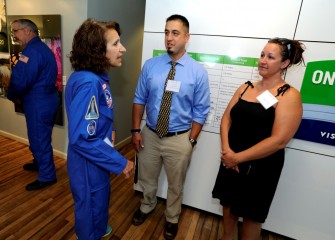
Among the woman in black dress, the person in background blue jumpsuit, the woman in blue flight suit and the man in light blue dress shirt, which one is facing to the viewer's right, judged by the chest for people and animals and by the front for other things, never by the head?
the woman in blue flight suit

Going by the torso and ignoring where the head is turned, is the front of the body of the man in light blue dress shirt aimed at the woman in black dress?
no

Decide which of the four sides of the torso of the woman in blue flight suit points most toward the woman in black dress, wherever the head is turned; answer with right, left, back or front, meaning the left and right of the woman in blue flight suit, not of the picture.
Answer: front

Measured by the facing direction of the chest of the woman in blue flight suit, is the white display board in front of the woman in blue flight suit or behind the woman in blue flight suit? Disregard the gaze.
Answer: in front

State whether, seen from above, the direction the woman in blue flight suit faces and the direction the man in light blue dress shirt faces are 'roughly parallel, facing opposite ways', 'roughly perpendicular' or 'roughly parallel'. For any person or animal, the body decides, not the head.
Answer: roughly perpendicular

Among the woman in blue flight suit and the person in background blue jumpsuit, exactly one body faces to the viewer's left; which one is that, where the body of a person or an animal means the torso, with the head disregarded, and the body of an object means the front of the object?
the person in background blue jumpsuit

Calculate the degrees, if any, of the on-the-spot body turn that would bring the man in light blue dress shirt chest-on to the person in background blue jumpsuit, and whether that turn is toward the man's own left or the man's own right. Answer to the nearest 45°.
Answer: approximately 90° to the man's own right

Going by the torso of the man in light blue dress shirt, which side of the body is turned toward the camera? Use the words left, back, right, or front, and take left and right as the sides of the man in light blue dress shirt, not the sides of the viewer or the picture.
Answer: front

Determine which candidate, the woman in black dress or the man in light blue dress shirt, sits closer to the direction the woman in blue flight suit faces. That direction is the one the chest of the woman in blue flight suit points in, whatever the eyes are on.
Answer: the woman in black dress

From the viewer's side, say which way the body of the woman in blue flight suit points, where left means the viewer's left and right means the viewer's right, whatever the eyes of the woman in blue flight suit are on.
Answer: facing to the right of the viewer

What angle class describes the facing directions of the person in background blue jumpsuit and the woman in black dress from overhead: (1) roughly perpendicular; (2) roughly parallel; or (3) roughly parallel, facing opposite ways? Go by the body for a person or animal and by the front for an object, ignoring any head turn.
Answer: roughly parallel

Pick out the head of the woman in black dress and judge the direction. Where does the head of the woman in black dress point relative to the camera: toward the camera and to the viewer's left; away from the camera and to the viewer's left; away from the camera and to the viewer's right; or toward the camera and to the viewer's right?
toward the camera and to the viewer's left

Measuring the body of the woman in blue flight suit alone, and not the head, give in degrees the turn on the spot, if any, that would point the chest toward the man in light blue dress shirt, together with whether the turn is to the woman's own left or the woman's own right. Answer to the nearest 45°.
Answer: approximately 45° to the woman's own left

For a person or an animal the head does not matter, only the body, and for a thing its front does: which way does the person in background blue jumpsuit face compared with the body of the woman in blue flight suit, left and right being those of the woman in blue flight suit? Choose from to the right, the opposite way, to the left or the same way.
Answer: the opposite way

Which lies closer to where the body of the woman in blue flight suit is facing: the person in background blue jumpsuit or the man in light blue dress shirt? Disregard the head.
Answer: the man in light blue dress shirt

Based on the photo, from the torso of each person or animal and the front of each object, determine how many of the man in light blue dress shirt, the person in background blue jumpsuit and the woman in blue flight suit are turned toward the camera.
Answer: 1

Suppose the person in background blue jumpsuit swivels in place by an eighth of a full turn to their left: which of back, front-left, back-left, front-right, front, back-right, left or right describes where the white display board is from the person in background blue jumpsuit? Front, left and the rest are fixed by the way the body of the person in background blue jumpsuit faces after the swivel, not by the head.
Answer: left

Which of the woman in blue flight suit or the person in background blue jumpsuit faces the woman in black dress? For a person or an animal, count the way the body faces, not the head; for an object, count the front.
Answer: the woman in blue flight suit
